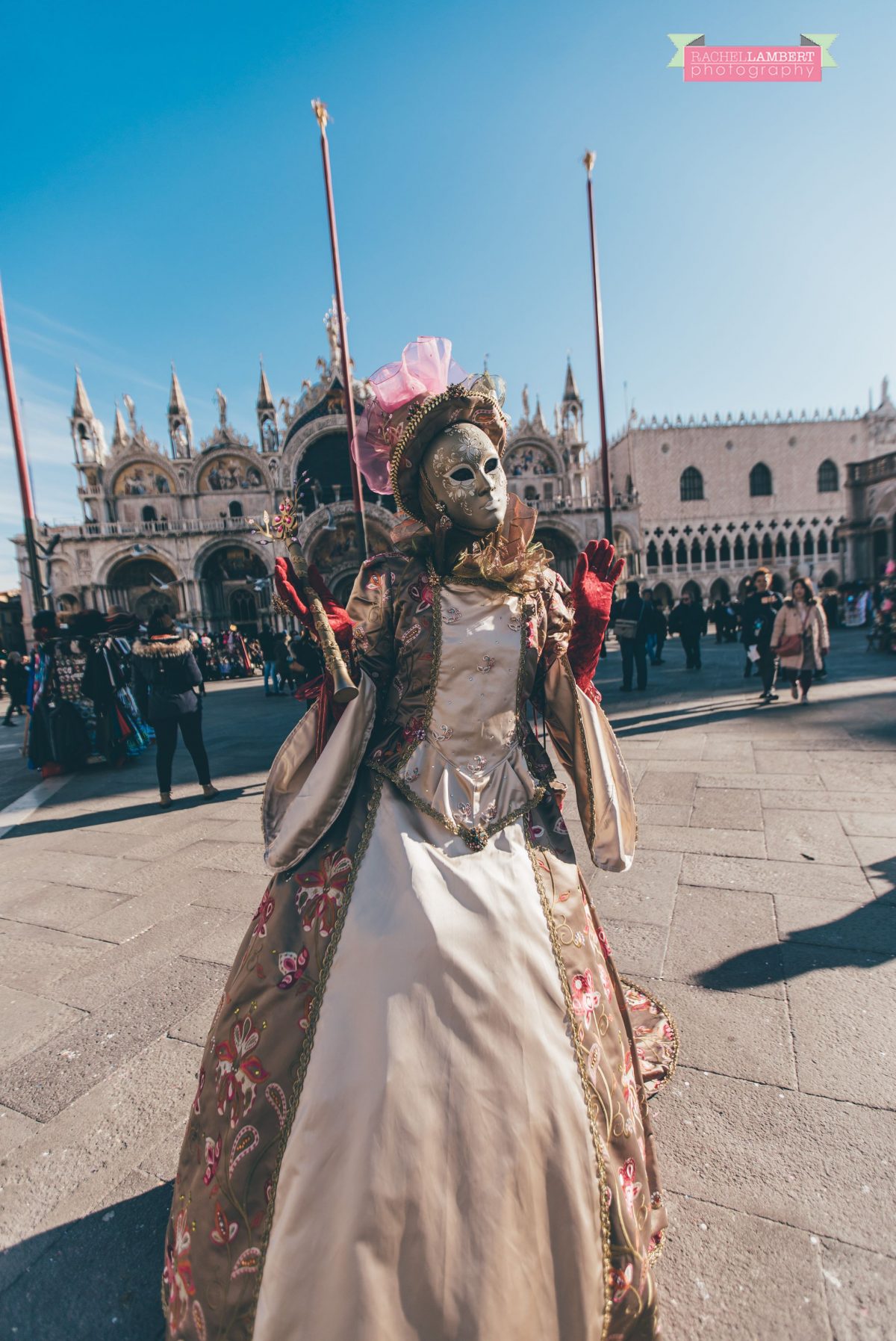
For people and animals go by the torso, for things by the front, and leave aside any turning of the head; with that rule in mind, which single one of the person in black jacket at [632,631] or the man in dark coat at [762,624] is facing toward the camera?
the man in dark coat

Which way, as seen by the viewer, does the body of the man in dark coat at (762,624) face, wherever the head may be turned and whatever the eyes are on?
toward the camera

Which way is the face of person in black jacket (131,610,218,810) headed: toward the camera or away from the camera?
away from the camera

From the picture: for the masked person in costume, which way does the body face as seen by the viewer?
toward the camera

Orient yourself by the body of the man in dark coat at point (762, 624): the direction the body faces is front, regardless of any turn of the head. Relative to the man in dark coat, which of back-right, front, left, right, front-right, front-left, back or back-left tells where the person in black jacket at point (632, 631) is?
right

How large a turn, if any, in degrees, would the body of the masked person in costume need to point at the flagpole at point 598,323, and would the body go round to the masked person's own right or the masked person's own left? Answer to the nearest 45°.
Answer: approximately 180°

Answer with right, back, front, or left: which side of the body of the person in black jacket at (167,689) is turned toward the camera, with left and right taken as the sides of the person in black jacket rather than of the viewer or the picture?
back

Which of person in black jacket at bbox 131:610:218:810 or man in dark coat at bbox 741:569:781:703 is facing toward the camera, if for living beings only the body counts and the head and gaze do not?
the man in dark coat

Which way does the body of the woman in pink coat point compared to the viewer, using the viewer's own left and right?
facing the viewer

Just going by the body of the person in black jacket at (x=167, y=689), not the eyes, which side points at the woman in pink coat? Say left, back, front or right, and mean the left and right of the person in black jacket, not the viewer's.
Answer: right
